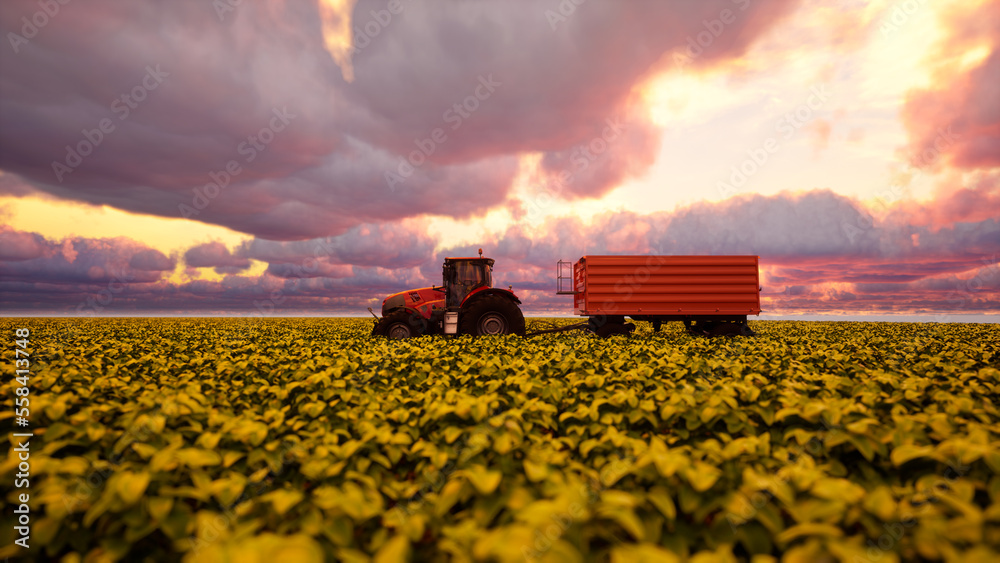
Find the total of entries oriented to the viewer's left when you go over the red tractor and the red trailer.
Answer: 2

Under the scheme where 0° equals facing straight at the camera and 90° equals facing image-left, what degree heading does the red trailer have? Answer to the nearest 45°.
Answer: approximately 90°

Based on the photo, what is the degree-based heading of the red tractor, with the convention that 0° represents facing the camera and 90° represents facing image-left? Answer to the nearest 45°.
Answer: approximately 90°

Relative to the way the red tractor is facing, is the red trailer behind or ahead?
behind
